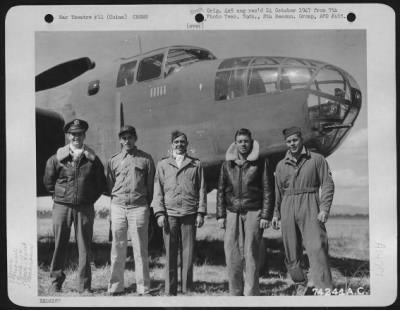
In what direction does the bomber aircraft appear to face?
to the viewer's right

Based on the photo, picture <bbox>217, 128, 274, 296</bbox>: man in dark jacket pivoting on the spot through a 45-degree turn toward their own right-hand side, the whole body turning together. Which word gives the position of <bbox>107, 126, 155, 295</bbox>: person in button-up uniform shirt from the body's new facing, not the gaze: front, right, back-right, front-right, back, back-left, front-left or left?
front-right

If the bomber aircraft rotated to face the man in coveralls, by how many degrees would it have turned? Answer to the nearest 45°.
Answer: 0° — it already faces them

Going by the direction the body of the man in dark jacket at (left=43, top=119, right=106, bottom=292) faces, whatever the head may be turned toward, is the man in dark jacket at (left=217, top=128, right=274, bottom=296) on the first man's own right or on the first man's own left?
on the first man's own left

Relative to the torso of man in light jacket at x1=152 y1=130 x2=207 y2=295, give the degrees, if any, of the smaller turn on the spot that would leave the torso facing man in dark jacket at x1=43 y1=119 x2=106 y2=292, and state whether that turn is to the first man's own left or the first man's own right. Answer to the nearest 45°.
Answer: approximately 90° to the first man's own right
